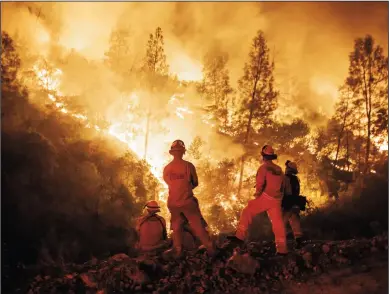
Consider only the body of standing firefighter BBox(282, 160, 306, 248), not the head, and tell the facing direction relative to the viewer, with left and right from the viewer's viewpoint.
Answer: facing away from the viewer and to the left of the viewer

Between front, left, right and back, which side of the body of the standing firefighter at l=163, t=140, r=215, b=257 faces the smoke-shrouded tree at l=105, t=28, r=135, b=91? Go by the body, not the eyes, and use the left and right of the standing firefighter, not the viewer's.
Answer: front

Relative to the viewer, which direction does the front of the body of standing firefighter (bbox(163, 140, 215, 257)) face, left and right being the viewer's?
facing away from the viewer

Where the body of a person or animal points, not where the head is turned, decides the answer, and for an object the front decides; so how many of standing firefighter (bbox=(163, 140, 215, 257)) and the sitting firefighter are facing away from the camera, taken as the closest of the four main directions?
2

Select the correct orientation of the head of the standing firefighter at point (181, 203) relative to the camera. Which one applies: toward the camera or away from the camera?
away from the camera

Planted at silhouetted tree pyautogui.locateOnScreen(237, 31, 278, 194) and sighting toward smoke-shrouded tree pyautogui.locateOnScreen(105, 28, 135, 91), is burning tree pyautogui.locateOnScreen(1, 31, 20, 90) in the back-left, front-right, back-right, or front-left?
front-left

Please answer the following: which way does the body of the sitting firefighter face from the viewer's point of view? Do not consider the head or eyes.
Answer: away from the camera

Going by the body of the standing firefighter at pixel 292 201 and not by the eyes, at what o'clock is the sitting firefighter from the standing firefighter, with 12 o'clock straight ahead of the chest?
The sitting firefighter is roughly at 10 o'clock from the standing firefighter.

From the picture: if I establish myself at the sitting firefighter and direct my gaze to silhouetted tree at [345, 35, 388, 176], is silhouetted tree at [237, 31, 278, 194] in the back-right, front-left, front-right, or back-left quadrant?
front-left

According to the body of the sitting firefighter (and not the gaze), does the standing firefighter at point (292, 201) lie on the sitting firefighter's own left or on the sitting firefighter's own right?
on the sitting firefighter's own right

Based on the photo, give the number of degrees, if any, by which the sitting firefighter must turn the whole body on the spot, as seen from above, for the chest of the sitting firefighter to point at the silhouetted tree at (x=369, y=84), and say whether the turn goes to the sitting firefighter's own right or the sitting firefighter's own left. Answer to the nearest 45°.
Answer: approximately 45° to the sitting firefighter's own right

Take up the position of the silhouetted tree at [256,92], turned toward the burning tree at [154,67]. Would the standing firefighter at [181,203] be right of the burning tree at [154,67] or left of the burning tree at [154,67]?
left

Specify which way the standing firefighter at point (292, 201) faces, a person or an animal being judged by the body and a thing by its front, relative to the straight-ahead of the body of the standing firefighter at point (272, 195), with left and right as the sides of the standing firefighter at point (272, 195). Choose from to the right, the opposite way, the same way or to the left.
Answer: the same way

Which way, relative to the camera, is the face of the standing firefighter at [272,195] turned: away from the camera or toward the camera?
away from the camera

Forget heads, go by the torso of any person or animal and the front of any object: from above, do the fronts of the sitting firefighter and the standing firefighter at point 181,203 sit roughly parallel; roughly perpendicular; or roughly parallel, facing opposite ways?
roughly parallel
